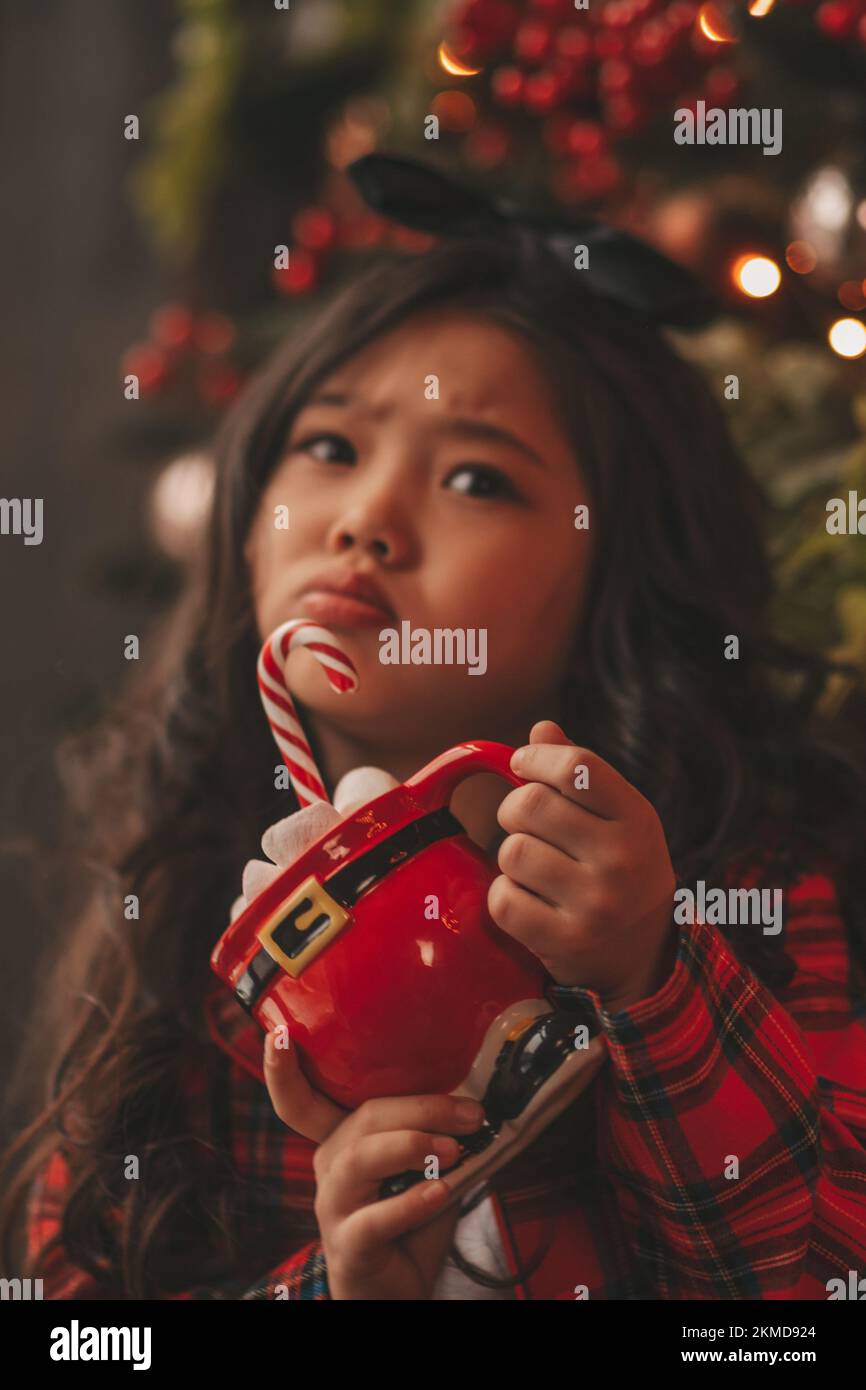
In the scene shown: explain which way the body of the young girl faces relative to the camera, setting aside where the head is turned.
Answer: toward the camera
